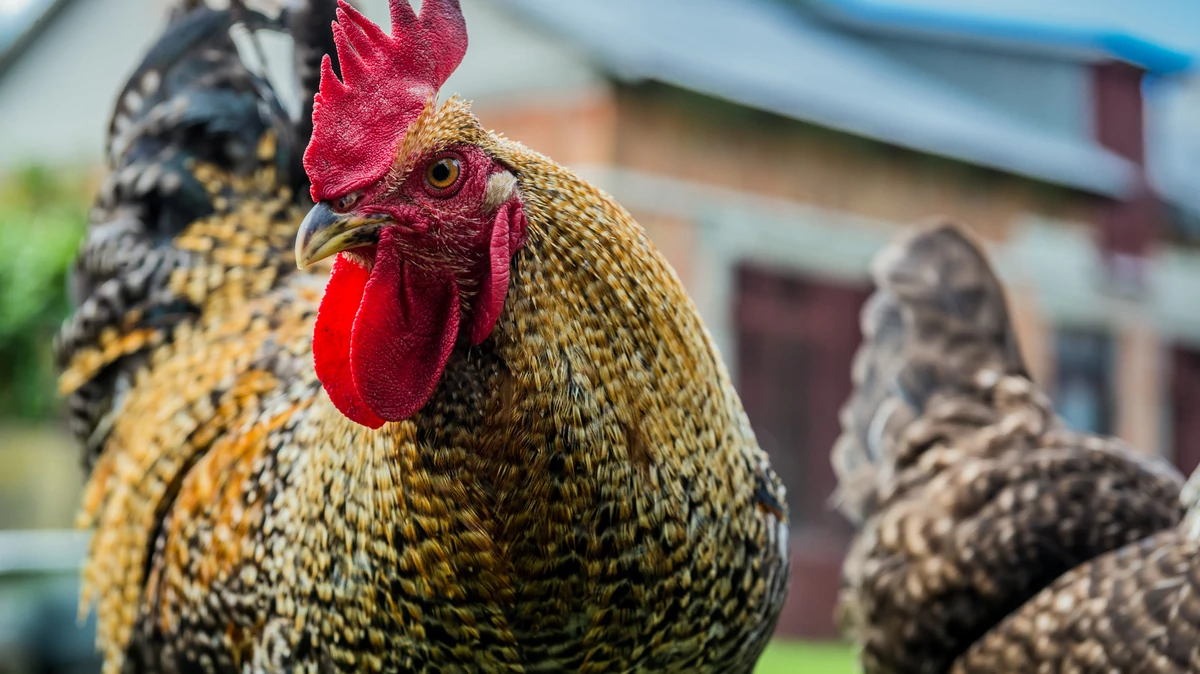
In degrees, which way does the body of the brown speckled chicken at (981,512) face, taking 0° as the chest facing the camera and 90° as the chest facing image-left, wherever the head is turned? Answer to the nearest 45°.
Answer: approximately 270°

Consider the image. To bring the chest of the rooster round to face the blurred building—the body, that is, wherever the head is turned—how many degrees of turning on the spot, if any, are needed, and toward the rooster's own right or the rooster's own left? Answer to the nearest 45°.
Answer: approximately 135° to the rooster's own left

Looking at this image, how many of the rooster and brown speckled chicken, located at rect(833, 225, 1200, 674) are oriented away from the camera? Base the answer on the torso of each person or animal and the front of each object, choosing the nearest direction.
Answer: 0

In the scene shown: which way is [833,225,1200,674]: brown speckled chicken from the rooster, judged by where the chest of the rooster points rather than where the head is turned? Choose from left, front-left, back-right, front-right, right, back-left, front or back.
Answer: left

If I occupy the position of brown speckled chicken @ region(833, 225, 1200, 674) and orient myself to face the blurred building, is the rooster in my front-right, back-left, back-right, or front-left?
back-left

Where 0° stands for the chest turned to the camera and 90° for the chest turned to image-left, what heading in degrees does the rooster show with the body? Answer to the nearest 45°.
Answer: approximately 315°

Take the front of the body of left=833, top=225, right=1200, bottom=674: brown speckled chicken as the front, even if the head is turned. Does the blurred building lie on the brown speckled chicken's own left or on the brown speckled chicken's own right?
on the brown speckled chicken's own left
